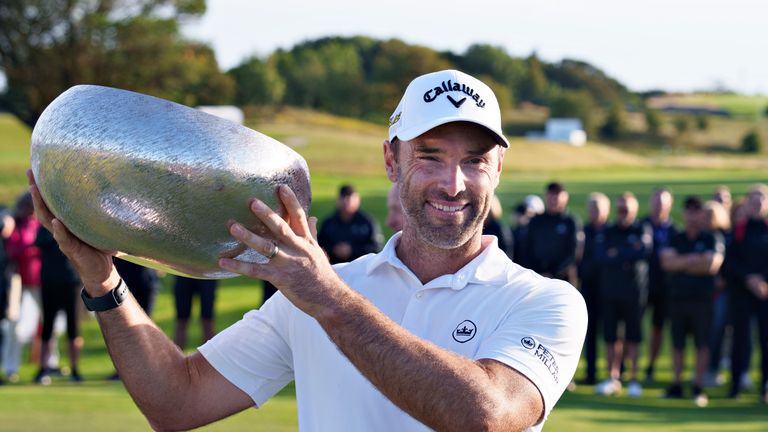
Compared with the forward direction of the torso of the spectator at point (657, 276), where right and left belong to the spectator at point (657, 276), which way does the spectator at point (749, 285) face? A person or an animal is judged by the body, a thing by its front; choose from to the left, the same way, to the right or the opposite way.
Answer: the same way

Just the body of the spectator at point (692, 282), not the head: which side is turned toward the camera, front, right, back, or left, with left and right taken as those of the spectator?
front

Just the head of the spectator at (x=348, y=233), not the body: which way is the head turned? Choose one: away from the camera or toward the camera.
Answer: toward the camera

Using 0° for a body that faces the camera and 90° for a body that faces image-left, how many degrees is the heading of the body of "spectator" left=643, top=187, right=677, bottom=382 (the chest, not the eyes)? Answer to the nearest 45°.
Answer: approximately 0°

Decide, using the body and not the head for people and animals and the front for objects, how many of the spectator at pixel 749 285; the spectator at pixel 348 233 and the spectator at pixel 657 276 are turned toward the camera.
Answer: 3

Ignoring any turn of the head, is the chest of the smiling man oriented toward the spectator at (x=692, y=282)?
no

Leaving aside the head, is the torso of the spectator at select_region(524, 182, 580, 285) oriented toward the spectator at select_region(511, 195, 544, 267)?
no

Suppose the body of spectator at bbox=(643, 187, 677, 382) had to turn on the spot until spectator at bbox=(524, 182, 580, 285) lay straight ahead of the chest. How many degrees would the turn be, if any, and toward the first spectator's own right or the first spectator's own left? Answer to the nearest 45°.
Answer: approximately 45° to the first spectator's own right

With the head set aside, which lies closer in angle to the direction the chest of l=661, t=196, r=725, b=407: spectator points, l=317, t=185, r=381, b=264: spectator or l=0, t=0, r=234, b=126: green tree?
the spectator

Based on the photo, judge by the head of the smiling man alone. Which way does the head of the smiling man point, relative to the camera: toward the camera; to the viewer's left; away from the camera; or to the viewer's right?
toward the camera

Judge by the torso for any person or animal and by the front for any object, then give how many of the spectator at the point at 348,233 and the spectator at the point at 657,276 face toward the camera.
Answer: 2

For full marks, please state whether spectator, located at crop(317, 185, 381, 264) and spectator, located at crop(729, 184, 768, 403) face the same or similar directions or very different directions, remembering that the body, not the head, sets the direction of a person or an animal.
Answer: same or similar directions

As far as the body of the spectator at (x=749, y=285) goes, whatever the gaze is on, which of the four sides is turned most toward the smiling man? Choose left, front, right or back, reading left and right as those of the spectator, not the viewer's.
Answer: front

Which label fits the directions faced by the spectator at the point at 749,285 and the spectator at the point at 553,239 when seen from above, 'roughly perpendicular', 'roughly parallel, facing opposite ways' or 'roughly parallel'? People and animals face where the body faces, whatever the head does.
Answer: roughly parallel

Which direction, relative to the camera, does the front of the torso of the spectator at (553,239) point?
toward the camera

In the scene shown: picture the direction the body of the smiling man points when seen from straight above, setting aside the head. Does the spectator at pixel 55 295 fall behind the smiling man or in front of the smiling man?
behind

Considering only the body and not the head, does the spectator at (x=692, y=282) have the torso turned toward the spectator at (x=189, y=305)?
no

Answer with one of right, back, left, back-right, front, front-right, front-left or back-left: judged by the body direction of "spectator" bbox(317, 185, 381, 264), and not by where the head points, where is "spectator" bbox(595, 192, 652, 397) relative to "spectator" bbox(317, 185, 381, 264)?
left

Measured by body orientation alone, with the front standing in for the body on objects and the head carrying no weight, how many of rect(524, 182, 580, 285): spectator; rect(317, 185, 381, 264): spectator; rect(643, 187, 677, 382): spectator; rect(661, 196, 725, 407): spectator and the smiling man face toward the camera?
5

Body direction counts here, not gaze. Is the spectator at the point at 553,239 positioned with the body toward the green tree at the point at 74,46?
no

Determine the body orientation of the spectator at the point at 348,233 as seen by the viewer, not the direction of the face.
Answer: toward the camera
